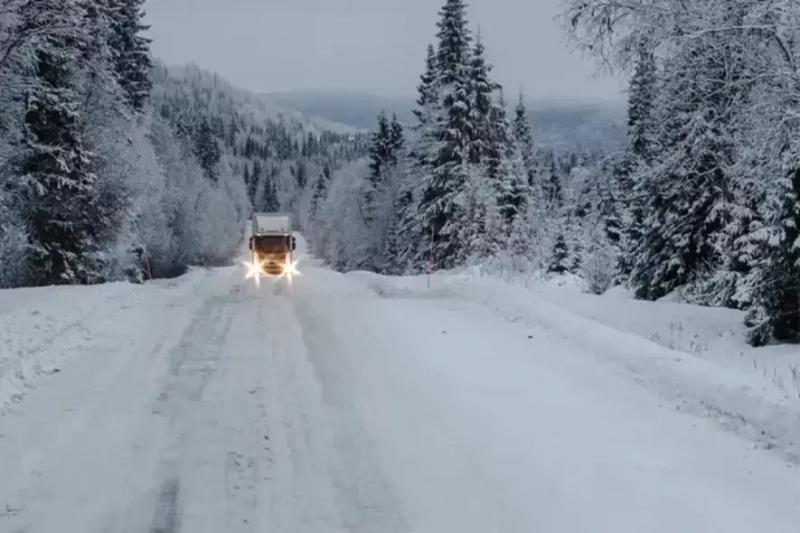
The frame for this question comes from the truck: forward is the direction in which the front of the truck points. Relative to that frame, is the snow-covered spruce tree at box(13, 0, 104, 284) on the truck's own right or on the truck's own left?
on the truck's own right

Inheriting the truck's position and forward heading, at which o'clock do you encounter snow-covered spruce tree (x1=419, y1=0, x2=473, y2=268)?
The snow-covered spruce tree is roughly at 8 o'clock from the truck.

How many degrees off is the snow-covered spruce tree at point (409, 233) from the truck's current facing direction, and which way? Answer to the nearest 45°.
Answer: approximately 135° to its left

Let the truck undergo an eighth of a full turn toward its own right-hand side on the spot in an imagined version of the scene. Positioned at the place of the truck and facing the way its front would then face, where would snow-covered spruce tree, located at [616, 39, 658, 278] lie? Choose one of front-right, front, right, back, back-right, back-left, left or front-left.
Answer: back-left

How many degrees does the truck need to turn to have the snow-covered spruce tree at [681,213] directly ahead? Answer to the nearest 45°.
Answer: approximately 45° to its left

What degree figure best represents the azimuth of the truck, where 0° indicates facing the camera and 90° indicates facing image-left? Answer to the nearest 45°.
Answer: approximately 0°

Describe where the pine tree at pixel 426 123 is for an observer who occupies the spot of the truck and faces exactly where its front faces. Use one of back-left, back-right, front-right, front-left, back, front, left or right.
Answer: back-left

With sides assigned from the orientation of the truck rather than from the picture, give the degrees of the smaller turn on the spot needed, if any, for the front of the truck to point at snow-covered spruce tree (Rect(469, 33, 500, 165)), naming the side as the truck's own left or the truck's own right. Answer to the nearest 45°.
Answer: approximately 135° to the truck's own left

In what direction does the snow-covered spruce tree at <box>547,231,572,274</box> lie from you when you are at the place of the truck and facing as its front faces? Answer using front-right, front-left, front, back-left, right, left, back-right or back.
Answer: back-left

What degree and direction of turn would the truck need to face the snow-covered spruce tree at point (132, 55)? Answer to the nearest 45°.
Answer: approximately 135° to its right

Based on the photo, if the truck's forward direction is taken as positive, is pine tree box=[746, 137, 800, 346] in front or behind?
in front
